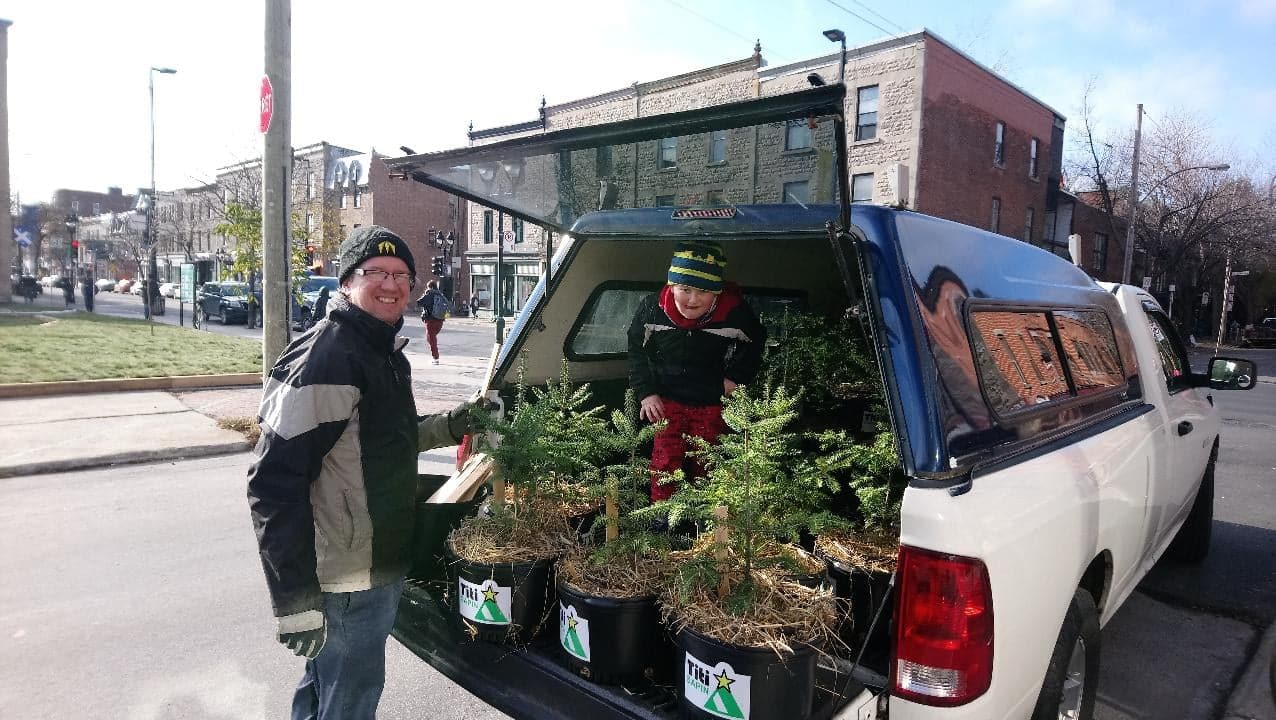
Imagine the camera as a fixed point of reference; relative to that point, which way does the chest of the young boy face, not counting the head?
toward the camera

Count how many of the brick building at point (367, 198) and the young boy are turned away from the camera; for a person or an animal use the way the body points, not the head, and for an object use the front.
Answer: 0

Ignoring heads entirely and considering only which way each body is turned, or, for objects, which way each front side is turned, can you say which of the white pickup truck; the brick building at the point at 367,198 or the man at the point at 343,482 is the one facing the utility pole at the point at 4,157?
the brick building

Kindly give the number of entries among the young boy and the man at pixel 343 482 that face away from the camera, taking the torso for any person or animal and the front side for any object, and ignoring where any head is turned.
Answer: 0

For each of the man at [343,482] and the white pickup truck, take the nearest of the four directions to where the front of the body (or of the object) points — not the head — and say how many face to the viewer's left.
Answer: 0

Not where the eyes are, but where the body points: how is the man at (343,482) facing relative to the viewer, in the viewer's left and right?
facing the viewer and to the right of the viewer

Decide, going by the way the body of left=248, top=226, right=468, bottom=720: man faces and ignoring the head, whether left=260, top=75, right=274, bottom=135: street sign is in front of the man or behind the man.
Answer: behind

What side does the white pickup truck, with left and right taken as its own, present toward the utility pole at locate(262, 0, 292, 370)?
left

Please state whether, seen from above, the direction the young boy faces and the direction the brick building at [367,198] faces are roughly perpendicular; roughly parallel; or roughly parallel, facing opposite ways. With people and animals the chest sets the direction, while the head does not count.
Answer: roughly parallel

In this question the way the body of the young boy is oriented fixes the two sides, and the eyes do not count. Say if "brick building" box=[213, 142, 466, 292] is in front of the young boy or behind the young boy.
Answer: behind

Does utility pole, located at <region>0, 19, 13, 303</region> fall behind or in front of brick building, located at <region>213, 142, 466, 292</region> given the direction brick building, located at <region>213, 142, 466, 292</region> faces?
in front

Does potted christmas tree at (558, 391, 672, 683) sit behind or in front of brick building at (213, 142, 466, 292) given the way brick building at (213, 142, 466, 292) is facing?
in front

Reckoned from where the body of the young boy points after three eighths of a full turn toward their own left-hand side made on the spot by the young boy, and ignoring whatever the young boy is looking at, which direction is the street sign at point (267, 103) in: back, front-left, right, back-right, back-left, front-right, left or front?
left

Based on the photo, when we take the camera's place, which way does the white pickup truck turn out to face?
facing away from the viewer and to the right of the viewer

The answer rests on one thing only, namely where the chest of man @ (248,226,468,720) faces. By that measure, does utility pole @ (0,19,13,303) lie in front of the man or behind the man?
behind
